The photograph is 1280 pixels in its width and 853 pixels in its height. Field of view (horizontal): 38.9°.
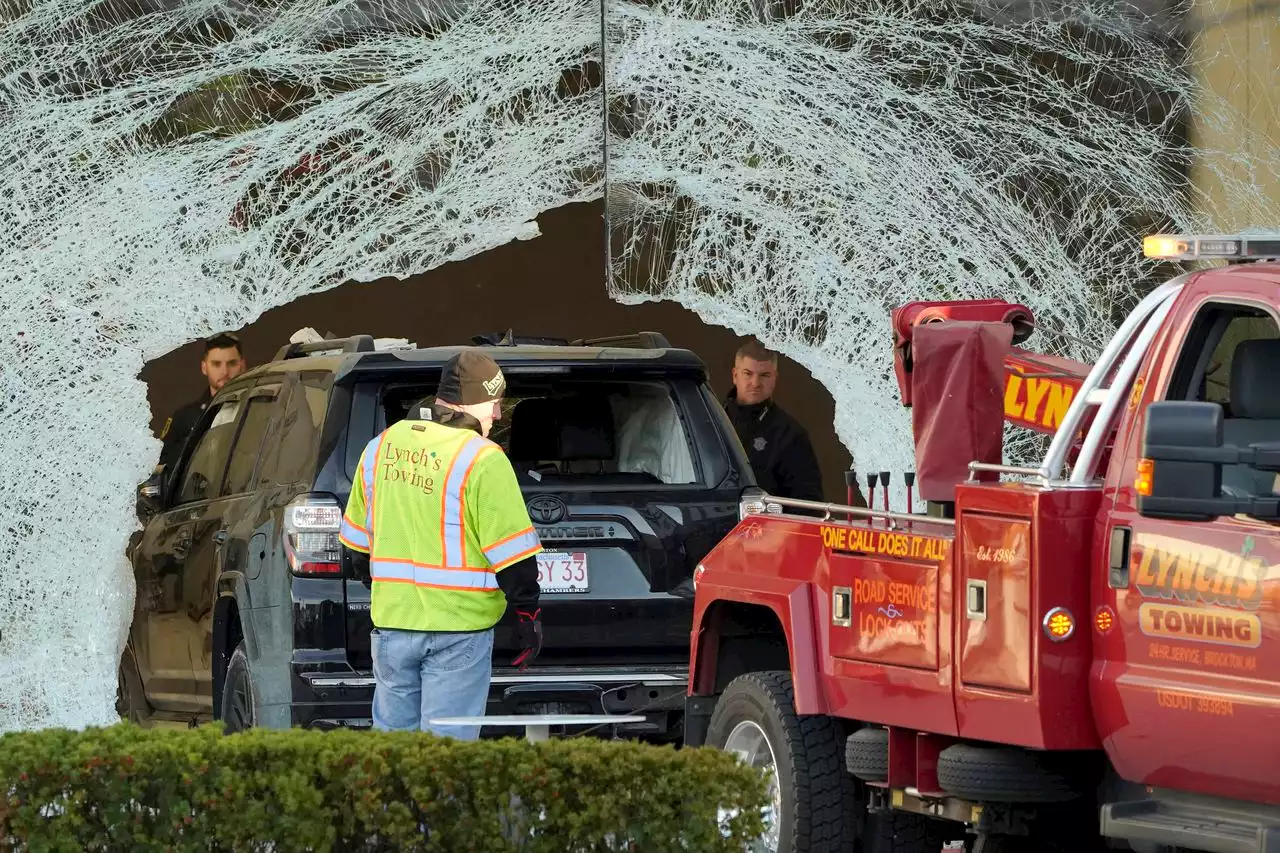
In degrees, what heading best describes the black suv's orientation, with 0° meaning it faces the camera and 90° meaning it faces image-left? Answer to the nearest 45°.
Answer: approximately 135°

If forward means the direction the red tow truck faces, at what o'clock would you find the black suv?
The black suv is roughly at 6 o'clock from the red tow truck.

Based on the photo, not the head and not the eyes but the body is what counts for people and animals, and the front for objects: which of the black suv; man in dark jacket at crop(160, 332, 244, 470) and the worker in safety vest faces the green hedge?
the man in dark jacket

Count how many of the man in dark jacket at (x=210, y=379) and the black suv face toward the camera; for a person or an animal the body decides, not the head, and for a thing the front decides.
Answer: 1

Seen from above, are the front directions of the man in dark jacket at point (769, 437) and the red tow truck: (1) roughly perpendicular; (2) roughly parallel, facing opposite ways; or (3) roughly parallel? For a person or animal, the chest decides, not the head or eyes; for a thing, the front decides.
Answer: roughly perpendicular

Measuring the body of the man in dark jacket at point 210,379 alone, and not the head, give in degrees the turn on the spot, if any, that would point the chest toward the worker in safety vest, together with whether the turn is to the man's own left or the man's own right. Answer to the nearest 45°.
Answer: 0° — they already face them

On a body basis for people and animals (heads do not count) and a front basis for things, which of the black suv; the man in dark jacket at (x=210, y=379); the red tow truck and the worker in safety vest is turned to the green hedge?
the man in dark jacket

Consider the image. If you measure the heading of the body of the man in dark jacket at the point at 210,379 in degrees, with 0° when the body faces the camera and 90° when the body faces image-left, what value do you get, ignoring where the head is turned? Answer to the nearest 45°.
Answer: approximately 0°

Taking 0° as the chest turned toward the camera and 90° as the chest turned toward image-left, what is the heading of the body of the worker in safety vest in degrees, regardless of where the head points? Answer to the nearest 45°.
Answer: approximately 225°

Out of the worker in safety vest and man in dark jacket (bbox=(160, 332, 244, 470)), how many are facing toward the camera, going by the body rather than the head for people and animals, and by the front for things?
1

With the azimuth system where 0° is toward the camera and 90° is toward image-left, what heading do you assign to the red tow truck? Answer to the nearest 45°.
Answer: approximately 315°
